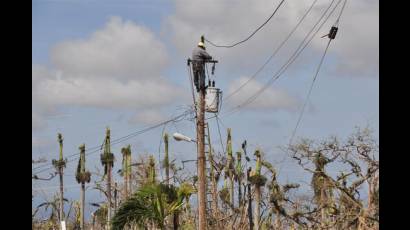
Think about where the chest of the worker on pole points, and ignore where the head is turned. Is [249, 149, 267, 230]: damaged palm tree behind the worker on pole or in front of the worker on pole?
in front

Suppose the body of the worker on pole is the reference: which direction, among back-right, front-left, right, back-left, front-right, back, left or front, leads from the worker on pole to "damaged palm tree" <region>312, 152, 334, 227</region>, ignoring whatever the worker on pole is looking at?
front

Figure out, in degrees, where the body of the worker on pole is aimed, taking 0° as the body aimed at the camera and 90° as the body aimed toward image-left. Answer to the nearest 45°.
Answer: approximately 225°

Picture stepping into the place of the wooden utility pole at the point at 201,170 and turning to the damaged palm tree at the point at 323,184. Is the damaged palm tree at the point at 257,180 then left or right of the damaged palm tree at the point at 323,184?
left

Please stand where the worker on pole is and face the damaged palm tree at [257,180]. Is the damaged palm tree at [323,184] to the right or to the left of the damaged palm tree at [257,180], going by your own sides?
right
